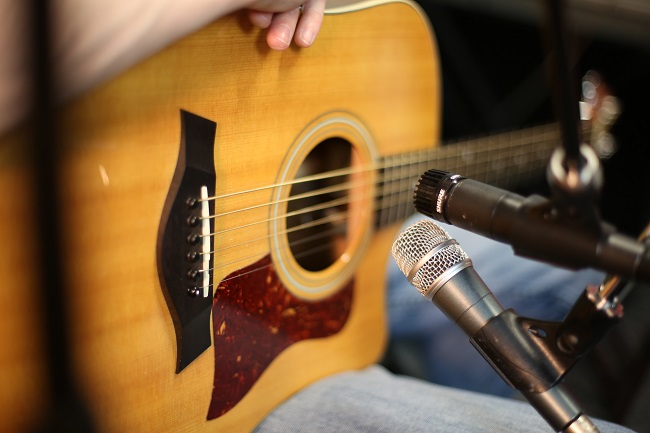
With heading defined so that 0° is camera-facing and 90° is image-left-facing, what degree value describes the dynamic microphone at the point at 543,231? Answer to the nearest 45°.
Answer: approximately 90°

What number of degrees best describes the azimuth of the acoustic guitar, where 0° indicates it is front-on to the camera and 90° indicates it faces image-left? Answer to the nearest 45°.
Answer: approximately 315°

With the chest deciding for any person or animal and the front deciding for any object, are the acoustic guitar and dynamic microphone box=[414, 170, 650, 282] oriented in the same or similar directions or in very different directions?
very different directions

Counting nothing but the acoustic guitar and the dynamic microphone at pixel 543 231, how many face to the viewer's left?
1
